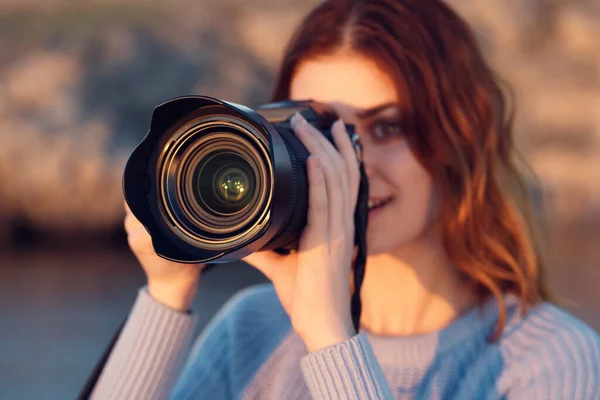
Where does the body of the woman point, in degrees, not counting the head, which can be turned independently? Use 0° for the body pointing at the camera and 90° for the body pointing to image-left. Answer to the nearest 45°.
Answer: approximately 0°

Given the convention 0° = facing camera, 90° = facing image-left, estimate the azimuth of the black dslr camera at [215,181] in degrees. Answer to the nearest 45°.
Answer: approximately 45°
